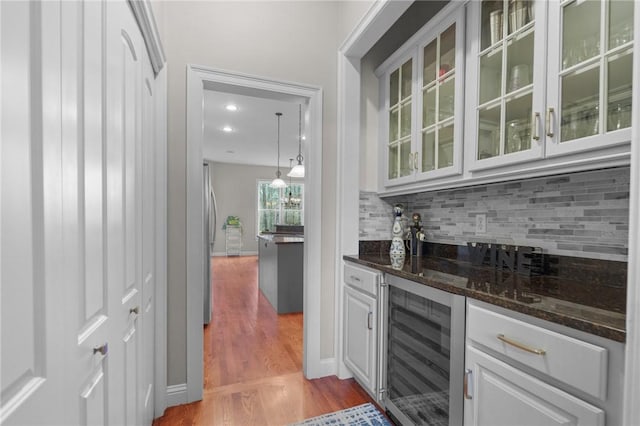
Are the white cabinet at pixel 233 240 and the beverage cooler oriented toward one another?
no

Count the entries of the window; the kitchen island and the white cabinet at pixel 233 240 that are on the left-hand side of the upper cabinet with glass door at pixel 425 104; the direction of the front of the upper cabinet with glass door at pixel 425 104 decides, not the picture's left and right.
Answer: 0

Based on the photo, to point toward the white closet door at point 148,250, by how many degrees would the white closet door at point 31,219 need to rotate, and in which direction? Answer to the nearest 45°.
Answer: approximately 90° to its left

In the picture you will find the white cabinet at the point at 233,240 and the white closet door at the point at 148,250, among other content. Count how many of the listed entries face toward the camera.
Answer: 1

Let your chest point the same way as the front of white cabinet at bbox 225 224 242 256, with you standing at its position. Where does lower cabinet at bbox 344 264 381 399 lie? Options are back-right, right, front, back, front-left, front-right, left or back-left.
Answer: front

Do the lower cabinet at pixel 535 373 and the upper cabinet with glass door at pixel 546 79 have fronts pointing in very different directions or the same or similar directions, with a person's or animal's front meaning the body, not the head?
same or similar directions

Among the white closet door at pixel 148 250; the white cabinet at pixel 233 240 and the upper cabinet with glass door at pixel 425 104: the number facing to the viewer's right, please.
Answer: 1

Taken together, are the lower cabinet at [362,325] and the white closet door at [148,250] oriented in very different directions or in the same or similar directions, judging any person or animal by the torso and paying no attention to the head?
very different directions

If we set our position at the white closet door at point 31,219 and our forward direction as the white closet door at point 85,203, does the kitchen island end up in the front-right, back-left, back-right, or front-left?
front-right

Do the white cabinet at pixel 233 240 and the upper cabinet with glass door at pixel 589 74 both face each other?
no

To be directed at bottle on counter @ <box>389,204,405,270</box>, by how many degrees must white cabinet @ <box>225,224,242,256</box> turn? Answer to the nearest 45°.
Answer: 0° — it already faces it

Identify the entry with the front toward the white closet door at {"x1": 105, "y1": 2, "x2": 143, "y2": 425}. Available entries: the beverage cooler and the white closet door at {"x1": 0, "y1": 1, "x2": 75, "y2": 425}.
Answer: the beverage cooler

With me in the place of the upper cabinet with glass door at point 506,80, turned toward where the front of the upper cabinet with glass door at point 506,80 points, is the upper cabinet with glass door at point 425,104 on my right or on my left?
on my right

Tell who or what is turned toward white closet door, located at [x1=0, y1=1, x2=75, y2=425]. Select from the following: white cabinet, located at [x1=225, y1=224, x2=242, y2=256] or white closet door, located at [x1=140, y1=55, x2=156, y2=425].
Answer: the white cabinet

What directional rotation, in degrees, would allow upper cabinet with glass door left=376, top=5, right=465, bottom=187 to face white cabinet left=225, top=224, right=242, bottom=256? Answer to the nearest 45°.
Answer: approximately 90° to its right

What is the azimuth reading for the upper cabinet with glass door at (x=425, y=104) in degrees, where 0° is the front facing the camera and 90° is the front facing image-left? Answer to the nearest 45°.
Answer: approximately 45°
